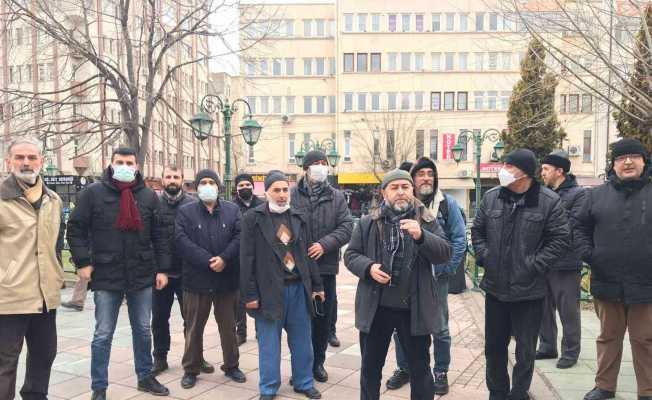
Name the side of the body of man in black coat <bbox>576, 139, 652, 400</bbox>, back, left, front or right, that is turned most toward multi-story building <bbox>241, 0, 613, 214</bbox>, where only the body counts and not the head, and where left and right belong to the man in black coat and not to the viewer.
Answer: back

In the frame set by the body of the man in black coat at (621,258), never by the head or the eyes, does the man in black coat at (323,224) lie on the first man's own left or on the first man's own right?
on the first man's own right

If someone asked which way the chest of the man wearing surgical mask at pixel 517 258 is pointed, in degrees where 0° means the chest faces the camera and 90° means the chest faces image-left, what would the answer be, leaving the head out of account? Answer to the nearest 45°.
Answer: approximately 45°

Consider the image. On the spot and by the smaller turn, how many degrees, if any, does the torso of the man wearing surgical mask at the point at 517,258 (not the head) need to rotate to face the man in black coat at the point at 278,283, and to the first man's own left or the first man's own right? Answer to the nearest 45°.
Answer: approximately 45° to the first man's own right

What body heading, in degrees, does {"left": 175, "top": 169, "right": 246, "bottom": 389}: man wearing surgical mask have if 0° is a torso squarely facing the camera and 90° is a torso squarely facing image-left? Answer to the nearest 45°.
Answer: approximately 0°

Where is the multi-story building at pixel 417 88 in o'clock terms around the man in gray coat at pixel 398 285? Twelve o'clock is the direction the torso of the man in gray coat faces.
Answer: The multi-story building is roughly at 6 o'clock from the man in gray coat.

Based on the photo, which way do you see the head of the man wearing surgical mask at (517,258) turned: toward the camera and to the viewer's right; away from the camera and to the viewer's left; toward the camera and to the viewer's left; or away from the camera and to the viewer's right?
toward the camera and to the viewer's left

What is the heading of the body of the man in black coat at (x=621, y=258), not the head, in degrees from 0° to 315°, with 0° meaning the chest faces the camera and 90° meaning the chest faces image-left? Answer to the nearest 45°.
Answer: approximately 0°
